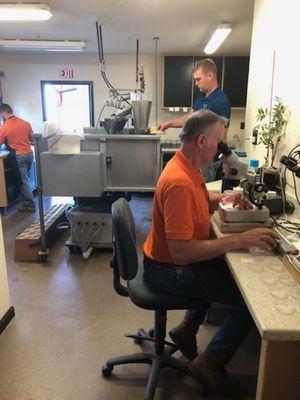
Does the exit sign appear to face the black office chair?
yes

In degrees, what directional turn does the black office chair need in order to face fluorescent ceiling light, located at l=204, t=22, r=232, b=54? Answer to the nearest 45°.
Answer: approximately 90° to its left

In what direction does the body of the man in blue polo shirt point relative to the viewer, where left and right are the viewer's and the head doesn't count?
facing the viewer and to the left of the viewer

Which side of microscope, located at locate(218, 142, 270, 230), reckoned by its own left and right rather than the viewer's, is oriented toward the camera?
left

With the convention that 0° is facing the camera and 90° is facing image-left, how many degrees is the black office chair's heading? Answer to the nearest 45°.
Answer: approximately 270°

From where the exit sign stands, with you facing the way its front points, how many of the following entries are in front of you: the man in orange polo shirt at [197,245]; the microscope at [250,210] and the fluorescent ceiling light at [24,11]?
3

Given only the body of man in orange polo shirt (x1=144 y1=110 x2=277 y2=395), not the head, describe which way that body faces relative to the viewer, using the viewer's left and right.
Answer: facing to the right of the viewer

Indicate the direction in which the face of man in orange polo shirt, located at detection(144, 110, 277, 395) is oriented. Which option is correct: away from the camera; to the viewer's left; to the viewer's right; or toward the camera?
to the viewer's right

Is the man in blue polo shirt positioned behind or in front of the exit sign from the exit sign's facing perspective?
in front

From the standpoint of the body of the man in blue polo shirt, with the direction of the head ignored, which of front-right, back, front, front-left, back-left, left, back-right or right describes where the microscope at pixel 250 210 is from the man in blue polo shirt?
front-left
